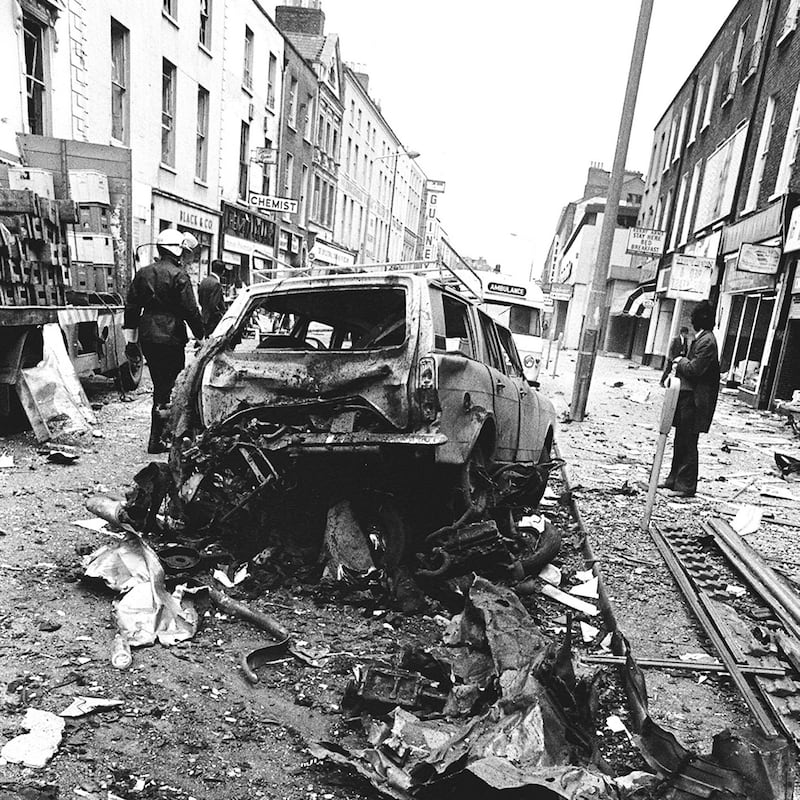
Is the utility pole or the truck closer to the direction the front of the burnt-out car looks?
the utility pole

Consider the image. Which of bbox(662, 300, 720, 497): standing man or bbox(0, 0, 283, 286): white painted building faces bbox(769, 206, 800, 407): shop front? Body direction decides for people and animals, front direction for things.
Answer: the white painted building

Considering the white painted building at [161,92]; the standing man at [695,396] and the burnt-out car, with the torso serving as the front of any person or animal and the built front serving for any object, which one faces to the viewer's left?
the standing man

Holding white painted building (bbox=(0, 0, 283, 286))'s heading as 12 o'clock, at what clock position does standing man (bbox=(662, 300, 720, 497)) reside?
The standing man is roughly at 1 o'clock from the white painted building.

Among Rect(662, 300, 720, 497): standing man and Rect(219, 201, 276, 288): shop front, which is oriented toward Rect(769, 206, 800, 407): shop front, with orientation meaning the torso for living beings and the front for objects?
Rect(219, 201, 276, 288): shop front

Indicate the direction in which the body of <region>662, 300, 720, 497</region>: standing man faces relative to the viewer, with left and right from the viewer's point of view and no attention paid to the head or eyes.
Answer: facing to the left of the viewer

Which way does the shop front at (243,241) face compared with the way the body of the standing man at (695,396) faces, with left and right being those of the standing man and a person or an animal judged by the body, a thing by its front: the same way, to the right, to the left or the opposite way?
the opposite way

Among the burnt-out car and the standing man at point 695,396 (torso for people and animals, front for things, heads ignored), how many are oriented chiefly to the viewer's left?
1

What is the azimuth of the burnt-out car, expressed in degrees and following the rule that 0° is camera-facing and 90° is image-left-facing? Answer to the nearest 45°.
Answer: approximately 225°

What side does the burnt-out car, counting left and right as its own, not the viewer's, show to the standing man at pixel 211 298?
left

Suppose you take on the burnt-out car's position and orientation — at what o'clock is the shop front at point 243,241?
The shop front is roughly at 10 o'clock from the burnt-out car.
